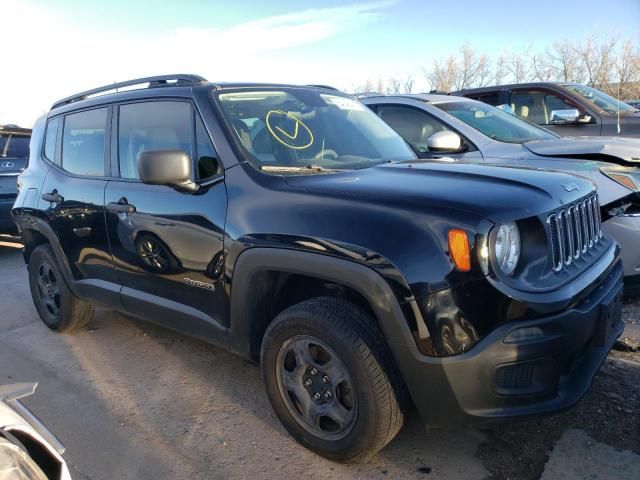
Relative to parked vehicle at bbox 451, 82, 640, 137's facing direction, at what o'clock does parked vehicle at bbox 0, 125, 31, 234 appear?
parked vehicle at bbox 0, 125, 31, 234 is roughly at 4 o'clock from parked vehicle at bbox 451, 82, 640, 137.

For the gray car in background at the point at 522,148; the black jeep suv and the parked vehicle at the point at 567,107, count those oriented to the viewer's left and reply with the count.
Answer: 0

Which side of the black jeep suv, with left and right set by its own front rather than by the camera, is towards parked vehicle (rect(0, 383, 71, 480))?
right

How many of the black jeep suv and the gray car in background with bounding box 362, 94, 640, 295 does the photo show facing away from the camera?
0

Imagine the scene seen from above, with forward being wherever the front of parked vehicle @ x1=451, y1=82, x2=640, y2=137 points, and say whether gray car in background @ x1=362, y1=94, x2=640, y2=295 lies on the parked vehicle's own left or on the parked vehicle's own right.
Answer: on the parked vehicle's own right

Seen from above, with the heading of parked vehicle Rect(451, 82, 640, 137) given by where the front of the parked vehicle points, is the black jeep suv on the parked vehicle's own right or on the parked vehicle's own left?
on the parked vehicle's own right

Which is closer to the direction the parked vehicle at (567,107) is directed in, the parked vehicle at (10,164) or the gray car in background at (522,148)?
the gray car in background

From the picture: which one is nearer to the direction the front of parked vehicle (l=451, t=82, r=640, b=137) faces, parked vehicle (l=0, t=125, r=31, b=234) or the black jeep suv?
the black jeep suv

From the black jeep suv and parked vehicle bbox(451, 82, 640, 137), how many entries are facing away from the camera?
0

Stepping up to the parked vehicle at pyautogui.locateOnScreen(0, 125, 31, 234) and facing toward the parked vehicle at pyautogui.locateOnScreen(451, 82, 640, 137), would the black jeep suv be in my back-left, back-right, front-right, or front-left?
front-right

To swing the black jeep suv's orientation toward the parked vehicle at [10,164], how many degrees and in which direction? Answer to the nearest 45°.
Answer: approximately 180°

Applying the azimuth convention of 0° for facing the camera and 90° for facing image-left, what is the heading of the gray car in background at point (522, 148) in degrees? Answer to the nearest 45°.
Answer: approximately 315°

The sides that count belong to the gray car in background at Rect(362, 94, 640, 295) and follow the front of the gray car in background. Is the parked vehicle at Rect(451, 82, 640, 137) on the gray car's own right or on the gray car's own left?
on the gray car's own left

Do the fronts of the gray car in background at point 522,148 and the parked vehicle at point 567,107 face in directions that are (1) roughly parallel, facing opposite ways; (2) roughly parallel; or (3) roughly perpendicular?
roughly parallel

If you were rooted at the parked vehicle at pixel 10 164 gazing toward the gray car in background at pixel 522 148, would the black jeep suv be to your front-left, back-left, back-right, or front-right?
front-right

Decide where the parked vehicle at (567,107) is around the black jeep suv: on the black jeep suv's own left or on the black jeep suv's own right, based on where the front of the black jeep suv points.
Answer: on the black jeep suv's own left

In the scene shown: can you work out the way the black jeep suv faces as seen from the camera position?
facing the viewer and to the right of the viewer

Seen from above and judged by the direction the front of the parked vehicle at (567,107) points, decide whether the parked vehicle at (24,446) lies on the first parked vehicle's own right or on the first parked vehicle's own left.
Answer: on the first parked vehicle's own right
